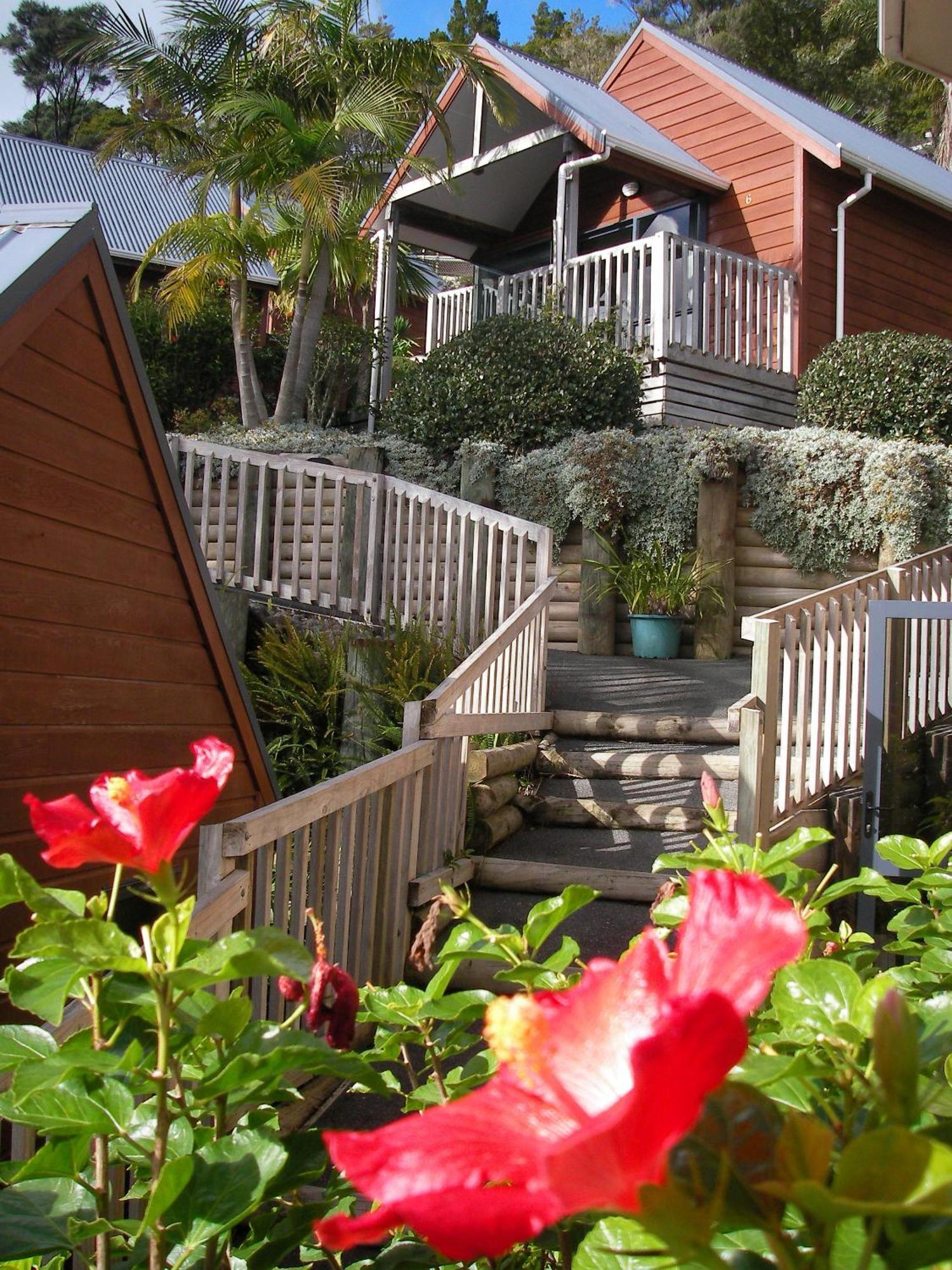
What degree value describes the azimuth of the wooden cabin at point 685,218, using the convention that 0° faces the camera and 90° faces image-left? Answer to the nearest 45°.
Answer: approximately 45°

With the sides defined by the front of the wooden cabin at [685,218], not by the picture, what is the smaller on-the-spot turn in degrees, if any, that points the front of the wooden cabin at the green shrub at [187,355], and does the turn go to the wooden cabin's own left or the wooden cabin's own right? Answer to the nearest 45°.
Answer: approximately 45° to the wooden cabin's own right

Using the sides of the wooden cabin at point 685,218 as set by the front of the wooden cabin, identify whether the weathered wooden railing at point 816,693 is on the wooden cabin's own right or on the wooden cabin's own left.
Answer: on the wooden cabin's own left

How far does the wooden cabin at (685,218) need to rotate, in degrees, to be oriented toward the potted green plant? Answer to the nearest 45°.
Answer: approximately 45° to its left

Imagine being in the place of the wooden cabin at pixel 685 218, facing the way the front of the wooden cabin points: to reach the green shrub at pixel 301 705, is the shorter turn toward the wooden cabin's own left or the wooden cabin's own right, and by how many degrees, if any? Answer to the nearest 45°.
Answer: approximately 45° to the wooden cabin's own left

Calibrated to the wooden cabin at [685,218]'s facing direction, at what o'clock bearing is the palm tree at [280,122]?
The palm tree is roughly at 1 o'clock from the wooden cabin.

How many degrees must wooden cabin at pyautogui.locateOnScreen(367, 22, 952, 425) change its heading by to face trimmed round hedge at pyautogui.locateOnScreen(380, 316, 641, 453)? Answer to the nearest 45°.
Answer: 0° — it already faces it
